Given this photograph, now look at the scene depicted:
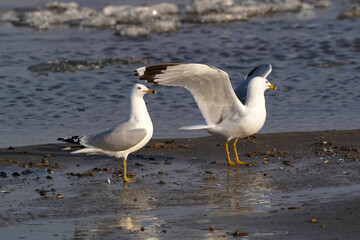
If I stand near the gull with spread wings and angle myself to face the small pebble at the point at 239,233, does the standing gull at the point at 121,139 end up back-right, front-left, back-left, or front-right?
front-right

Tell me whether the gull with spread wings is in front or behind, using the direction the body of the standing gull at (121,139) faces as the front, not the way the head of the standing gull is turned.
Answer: in front

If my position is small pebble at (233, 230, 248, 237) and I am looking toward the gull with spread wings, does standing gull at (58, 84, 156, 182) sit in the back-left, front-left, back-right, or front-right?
front-left

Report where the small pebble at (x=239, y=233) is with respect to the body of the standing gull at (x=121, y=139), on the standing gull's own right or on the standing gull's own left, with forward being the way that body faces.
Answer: on the standing gull's own right

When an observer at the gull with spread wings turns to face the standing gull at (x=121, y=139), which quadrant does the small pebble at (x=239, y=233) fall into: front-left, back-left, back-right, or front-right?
front-left

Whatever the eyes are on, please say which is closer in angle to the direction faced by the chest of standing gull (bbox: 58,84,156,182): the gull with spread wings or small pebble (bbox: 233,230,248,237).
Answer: the gull with spread wings

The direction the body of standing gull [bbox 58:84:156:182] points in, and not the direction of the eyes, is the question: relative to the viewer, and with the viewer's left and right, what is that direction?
facing to the right of the viewer

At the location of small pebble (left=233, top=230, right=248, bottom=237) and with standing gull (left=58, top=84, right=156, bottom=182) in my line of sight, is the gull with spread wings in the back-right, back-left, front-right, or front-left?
front-right
